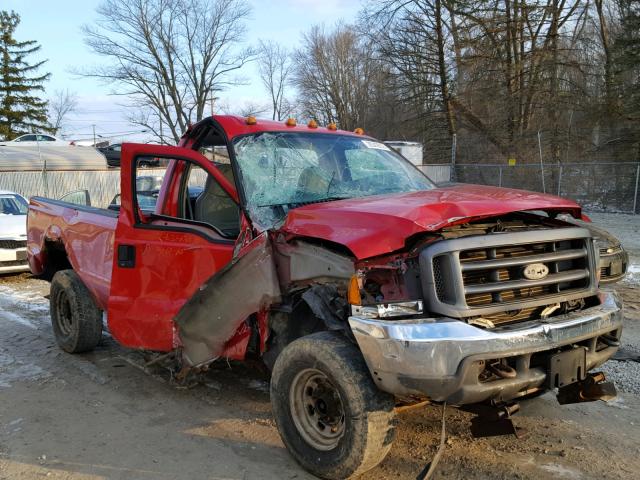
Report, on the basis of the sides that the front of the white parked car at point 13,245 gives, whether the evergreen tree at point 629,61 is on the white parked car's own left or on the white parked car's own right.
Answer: on the white parked car's own left

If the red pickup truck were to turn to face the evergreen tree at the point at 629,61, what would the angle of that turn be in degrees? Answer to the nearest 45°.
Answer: approximately 90° to its left

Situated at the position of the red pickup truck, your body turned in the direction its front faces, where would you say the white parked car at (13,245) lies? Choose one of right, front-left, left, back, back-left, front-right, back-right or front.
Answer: back

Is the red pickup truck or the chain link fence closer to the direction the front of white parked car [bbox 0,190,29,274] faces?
the red pickup truck

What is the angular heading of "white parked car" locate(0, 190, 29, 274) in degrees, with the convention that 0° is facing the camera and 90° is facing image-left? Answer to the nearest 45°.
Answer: approximately 0°

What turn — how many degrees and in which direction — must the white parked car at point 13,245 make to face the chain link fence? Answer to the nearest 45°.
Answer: approximately 90° to its left

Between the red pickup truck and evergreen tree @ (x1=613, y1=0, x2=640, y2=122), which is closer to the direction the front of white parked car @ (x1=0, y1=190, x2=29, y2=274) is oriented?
the red pickup truck

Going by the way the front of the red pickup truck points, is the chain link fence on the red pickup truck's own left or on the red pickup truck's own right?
on the red pickup truck's own left

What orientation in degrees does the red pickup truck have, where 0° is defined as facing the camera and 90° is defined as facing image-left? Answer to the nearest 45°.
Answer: approximately 315°
